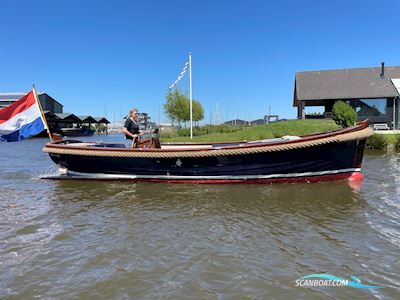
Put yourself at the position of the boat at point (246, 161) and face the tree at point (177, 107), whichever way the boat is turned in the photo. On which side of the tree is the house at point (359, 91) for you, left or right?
right

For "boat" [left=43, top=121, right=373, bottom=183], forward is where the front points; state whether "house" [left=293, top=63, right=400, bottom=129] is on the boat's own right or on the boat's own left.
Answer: on the boat's own left

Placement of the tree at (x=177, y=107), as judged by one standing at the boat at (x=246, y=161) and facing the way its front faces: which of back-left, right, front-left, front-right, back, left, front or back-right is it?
left

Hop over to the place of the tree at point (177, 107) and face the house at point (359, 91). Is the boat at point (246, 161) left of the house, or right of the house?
right

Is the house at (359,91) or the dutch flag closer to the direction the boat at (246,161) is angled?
the house

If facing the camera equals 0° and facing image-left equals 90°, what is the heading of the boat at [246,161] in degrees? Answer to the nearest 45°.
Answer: approximately 270°
